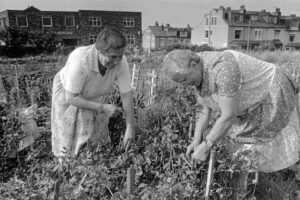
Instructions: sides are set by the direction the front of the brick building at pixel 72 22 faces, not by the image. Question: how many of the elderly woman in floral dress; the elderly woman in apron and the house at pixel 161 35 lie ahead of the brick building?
2

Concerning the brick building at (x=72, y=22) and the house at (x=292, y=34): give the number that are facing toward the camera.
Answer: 2

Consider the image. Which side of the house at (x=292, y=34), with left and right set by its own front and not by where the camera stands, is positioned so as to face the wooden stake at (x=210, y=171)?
front

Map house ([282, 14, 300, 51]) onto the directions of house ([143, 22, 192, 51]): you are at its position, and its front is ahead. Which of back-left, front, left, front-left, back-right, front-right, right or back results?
front-left

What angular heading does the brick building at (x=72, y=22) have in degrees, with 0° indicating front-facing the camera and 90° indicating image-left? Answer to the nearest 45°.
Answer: approximately 0°

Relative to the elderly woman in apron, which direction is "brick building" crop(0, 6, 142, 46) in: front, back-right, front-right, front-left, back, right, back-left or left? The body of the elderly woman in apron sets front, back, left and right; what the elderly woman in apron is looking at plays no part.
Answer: back-left

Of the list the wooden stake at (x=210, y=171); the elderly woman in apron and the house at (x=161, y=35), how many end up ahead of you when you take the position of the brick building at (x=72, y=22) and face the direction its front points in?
2

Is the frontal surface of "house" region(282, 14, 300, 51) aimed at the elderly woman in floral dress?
yes

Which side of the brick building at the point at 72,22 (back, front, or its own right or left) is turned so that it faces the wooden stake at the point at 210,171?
front

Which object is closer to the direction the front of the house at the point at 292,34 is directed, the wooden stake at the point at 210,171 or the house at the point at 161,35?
the wooden stake

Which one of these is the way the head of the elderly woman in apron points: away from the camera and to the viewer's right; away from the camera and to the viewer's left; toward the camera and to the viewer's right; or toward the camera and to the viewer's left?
toward the camera and to the viewer's right

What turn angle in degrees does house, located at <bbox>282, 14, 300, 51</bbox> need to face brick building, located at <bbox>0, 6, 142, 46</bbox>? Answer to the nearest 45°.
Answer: approximately 45° to its right

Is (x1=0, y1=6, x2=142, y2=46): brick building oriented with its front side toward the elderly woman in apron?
yes

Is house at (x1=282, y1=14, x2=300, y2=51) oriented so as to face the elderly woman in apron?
yes

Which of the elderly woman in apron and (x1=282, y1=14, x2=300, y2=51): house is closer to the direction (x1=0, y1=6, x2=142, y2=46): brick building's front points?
the elderly woman in apron

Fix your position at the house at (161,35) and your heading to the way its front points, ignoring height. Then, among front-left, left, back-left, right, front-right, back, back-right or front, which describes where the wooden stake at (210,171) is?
front-right
